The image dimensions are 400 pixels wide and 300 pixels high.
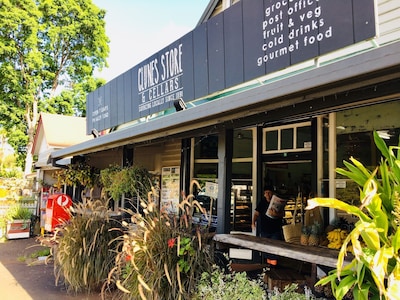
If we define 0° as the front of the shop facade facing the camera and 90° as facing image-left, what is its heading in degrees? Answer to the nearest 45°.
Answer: approximately 45°

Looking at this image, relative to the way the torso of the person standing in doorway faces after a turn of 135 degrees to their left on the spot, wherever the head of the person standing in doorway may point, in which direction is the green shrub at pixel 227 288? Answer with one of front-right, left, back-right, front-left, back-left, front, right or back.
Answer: back

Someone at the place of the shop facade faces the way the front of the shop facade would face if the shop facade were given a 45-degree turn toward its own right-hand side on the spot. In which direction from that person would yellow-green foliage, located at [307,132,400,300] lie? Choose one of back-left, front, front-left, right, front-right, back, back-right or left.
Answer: left

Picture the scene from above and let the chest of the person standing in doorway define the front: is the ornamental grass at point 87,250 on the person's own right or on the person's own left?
on the person's own right

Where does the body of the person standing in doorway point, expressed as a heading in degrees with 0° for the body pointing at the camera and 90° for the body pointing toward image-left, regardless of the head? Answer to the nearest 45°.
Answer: approximately 315°

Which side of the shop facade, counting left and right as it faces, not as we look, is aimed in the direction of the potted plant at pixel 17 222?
right
